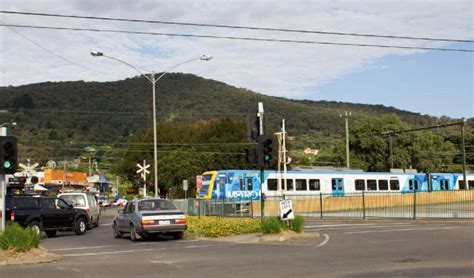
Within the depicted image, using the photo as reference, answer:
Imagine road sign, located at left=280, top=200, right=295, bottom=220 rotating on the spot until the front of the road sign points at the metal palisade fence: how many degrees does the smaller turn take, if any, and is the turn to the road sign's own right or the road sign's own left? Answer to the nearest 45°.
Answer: approximately 180°

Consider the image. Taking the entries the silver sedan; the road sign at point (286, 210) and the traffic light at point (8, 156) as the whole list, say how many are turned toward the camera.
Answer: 2

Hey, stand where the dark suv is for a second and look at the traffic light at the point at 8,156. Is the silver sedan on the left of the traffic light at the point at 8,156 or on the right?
left

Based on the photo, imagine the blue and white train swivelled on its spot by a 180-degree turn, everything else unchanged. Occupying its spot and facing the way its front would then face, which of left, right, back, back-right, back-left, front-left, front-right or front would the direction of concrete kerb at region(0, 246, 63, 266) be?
back-right

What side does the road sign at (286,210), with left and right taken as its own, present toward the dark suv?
right

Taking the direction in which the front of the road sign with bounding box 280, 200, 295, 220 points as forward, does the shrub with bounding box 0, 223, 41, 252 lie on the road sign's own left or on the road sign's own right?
on the road sign's own right

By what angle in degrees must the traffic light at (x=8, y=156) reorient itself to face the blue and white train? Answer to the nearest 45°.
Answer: approximately 135° to its left

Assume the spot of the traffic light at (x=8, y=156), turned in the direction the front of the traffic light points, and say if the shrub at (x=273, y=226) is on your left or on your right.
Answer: on your left

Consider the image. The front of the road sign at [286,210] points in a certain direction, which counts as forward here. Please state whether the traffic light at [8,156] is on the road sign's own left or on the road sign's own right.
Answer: on the road sign's own right

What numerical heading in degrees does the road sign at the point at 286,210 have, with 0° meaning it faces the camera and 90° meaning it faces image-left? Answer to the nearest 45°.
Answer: approximately 0°

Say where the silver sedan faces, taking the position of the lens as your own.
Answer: facing away from the viewer and to the left of the viewer

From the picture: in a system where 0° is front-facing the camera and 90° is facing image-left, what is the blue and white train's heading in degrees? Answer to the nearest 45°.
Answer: approximately 45°

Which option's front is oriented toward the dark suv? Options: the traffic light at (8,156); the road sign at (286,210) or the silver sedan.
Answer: the silver sedan

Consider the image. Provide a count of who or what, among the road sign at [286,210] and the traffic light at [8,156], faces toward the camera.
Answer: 2
